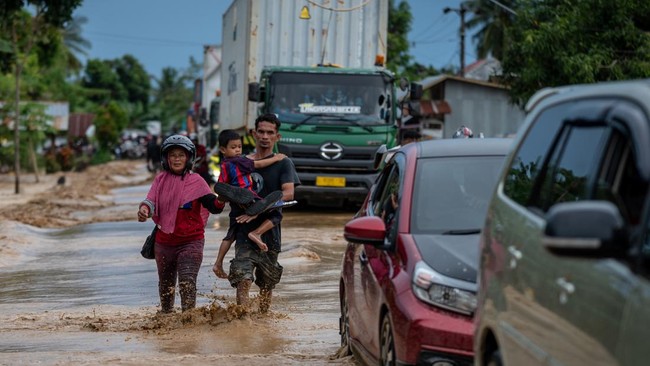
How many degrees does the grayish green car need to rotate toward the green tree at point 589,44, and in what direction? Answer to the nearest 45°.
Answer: approximately 135° to its left

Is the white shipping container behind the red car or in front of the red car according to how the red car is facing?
behind

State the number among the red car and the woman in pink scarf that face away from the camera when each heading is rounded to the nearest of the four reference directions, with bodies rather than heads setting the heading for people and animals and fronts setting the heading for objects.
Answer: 0

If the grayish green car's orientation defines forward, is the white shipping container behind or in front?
behind

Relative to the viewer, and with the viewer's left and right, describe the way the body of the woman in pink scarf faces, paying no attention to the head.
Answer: facing the viewer

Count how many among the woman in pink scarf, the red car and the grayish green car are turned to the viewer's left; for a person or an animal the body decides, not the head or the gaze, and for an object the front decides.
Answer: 0

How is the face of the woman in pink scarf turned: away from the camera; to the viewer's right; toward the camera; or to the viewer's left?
toward the camera

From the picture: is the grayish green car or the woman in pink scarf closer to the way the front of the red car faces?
the grayish green car

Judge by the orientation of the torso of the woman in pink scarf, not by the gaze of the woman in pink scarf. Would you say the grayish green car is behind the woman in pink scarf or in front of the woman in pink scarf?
in front

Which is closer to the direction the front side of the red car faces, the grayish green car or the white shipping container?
the grayish green car

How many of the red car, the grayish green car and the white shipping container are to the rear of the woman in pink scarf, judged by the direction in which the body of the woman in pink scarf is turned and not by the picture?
1

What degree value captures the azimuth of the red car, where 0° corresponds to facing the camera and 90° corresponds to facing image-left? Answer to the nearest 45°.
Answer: approximately 315°

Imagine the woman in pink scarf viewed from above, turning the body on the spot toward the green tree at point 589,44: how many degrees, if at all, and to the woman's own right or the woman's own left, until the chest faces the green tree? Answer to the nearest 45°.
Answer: approximately 135° to the woman's own left
